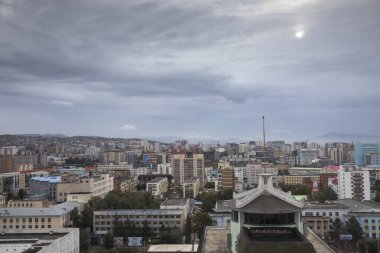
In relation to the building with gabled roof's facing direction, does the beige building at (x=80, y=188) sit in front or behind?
behind

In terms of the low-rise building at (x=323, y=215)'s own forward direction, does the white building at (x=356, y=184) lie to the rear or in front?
to the rear

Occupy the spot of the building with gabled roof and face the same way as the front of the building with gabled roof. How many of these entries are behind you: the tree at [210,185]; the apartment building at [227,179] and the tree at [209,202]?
3

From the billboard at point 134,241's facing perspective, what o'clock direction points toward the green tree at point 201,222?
The green tree is roughly at 9 o'clock from the billboard.

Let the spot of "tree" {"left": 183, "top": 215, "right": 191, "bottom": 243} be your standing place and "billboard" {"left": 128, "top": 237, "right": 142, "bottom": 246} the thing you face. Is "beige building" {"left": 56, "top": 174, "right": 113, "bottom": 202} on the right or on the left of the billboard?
right

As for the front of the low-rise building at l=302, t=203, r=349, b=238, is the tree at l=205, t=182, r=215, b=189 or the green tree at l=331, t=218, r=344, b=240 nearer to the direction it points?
the green tree

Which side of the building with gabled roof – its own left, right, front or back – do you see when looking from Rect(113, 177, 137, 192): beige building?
back

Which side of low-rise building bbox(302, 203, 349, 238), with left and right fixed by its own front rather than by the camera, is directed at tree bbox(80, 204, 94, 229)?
right

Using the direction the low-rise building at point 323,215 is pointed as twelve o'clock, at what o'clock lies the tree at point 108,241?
The tree is roughly at 2 o'clock from the low-rise building.

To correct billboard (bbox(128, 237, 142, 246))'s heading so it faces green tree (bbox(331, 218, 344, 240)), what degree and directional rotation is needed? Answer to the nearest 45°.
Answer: approximately 90° to its left

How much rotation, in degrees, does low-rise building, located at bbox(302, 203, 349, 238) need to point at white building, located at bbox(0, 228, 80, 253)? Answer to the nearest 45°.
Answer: approximately 45° to its right

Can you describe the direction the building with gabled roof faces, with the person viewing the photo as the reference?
facing the viewer

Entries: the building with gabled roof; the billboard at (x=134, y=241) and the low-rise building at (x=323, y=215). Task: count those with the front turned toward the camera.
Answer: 3

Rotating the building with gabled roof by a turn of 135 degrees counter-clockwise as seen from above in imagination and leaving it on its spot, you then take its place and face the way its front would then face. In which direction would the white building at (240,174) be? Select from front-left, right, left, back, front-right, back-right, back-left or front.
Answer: front-left

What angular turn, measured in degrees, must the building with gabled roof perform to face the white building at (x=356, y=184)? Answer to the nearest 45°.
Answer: approximately 180°

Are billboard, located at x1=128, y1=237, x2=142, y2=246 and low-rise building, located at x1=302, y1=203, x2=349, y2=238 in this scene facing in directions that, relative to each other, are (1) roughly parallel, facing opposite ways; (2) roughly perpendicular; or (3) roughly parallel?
roughly parallel

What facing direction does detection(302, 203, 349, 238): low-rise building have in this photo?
toward the camera
